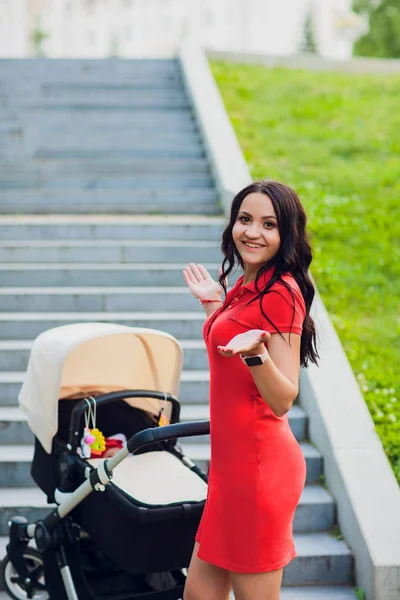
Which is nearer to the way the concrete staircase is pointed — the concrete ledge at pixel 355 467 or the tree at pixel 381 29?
the concrete ledge

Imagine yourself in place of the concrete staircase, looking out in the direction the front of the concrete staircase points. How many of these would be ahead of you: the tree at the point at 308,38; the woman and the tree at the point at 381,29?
1

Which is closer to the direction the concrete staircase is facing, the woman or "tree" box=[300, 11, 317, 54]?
the woman

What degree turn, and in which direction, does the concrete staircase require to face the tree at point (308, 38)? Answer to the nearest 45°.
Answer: approximately 180°

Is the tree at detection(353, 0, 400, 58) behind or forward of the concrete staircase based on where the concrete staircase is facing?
behind

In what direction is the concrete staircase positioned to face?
toward the camera

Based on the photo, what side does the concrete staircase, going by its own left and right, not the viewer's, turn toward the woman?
front
